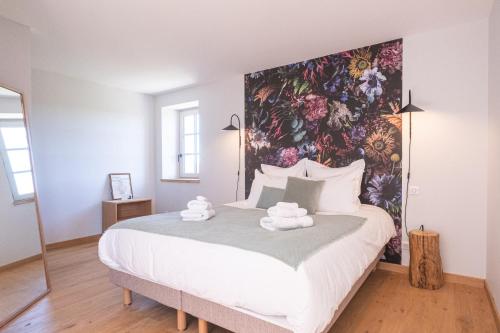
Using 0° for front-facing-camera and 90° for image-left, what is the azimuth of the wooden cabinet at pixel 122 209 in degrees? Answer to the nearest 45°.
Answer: approximately 315°

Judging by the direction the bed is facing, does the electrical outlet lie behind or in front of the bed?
behind

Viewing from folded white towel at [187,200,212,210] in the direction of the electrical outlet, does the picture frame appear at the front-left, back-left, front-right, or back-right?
back-left

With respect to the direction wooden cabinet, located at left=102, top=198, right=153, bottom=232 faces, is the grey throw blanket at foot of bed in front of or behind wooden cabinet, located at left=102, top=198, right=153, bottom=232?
in front

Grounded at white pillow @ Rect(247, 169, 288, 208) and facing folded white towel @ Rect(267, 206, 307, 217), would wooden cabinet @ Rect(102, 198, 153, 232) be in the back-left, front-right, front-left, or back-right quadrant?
back-right

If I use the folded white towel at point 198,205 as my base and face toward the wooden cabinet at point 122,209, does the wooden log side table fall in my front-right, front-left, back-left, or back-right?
back-right

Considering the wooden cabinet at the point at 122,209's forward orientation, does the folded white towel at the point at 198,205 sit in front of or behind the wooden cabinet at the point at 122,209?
in front

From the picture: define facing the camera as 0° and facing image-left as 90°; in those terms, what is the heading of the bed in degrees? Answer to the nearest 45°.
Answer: approximately 45°
